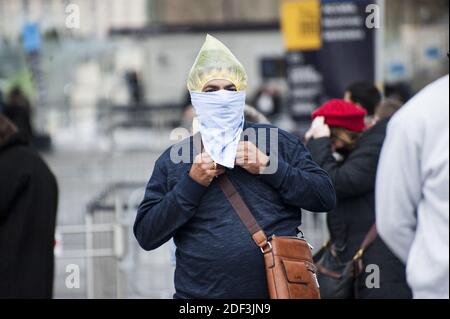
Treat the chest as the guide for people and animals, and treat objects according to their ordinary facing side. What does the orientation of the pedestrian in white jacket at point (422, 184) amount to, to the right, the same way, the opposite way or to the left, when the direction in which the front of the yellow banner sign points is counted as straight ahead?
the opposite way

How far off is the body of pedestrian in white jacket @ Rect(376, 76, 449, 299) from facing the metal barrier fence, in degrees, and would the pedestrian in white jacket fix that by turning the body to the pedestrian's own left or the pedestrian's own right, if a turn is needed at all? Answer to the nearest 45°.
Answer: approximately 45° to the pedestrian's own left

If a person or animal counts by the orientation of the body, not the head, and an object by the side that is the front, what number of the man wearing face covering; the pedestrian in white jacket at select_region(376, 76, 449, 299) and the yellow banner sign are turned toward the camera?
2

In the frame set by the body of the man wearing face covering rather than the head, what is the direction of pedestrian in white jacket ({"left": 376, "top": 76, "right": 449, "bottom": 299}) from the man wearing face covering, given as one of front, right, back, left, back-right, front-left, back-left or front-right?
front-left

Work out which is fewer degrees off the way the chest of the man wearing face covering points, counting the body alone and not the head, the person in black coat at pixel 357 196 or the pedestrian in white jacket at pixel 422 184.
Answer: the pedestrian in white jacket

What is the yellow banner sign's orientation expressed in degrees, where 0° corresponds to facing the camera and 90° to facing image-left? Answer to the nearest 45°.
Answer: approximately 0°

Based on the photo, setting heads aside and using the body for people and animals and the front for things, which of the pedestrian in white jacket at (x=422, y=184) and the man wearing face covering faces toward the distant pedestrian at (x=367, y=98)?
the pedestrian in white jacket at (x=422, y=184)

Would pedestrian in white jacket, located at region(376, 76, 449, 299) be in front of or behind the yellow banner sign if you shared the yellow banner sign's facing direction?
in front

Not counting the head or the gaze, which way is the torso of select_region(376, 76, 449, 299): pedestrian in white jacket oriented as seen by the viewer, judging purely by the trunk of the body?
away from the camera

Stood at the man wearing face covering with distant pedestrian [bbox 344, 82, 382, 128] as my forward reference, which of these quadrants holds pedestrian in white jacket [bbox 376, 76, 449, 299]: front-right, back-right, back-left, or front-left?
back-right

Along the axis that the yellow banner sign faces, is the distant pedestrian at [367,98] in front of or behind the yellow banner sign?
in front

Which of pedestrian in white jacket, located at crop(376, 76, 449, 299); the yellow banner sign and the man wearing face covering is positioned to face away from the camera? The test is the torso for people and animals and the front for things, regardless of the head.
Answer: the pedestrian in white jacket
